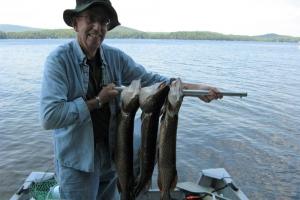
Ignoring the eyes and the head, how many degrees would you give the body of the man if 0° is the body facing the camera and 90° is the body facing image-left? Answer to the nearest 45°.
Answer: approximately 315°
